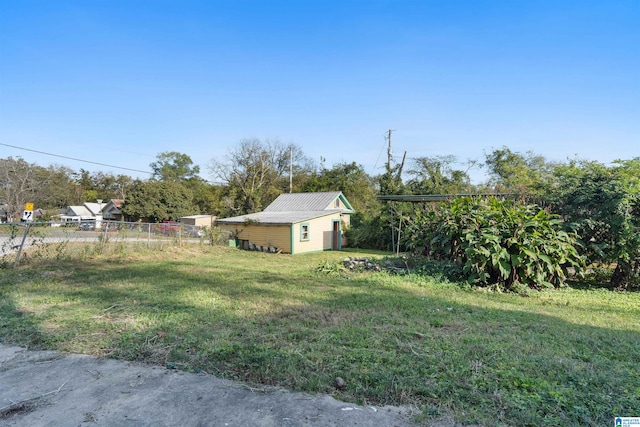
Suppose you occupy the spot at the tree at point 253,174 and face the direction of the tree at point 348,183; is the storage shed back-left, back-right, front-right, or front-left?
front-right

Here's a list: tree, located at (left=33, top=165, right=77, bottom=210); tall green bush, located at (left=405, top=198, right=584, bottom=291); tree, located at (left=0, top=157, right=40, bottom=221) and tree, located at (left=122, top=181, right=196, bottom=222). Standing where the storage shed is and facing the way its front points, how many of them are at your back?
3

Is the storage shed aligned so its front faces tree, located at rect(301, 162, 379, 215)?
no

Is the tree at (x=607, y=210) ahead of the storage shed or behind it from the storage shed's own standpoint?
ahead

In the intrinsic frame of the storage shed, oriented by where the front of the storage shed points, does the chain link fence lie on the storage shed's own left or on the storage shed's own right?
on the storage shed's own right

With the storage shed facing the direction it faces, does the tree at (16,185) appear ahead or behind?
behind

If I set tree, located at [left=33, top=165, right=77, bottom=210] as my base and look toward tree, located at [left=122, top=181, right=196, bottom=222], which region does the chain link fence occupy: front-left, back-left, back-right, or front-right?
front-right

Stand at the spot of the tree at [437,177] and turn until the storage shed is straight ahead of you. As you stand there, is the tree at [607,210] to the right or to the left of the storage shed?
left

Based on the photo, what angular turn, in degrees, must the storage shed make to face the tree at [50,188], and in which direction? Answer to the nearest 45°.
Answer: approximately 180°

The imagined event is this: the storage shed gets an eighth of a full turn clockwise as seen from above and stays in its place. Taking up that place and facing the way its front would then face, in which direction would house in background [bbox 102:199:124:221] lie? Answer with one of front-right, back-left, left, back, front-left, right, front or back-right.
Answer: back-right

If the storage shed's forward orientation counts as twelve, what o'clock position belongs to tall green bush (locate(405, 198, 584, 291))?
The tall green bush is roughly at 1 o'clock from the storage shed.

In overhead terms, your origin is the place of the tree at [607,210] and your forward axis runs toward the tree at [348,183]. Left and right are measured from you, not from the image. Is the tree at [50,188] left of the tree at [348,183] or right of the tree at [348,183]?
left

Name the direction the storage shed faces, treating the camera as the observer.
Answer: facing the viewer and to the right of the viewer
